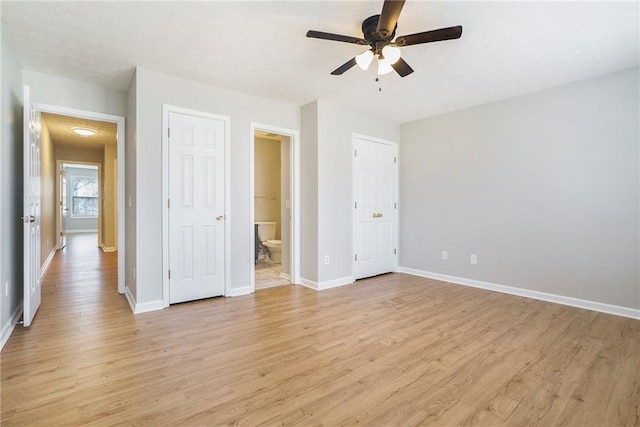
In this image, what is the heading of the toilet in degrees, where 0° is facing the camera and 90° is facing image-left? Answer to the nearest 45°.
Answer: approximately 315°

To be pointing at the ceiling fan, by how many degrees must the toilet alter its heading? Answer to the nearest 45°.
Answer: approximately 45° to its right

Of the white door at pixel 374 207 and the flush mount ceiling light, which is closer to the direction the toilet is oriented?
the white door

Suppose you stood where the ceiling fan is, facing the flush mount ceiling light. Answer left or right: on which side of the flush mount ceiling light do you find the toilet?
right

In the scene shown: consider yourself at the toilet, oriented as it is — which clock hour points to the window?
The window is roughly at 6 o'clock from the toilet.

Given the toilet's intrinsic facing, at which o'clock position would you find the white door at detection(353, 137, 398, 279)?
The white door is roughly at 12 o'clock from the toilet.

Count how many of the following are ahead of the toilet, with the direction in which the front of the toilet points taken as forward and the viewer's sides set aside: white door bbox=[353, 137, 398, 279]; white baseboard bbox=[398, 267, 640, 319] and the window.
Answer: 2

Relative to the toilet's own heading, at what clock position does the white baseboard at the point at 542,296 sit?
The white baseboard is roughly at 12 o'clock from the toilet.
